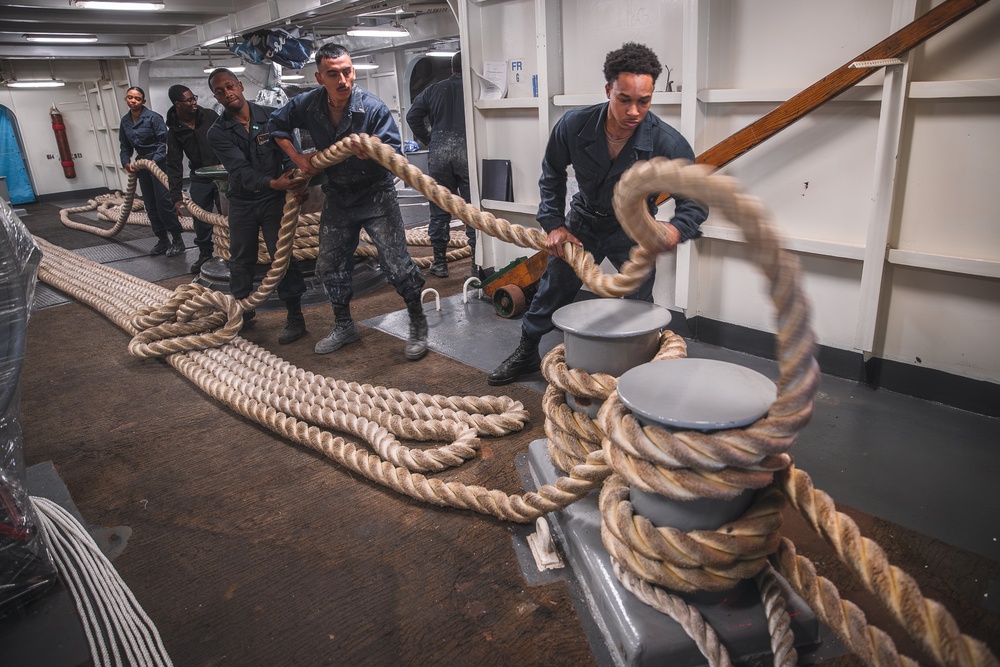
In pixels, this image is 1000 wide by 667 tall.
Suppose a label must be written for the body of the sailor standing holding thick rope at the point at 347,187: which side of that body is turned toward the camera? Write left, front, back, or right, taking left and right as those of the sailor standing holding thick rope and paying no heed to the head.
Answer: front

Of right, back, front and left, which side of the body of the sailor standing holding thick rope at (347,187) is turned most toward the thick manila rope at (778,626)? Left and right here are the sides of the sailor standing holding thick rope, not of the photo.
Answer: front

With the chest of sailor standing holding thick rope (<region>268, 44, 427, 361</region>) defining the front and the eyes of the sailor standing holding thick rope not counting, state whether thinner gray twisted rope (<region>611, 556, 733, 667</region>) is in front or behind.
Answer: in front

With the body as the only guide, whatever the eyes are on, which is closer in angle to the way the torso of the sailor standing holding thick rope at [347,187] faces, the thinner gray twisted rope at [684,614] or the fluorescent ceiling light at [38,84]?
the thinner gray twisted rope

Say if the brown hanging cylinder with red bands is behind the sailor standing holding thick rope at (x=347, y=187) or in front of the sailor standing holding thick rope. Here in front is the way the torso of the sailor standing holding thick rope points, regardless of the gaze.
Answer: behind

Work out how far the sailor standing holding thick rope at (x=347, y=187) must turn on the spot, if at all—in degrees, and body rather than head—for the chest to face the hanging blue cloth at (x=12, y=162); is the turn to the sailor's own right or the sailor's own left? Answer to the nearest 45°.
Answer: approximately 135° to the sailor's own right

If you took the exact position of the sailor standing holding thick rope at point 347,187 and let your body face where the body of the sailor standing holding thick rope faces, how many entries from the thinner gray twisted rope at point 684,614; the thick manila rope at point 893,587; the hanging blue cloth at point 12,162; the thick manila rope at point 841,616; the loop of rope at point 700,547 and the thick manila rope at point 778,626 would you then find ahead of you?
5

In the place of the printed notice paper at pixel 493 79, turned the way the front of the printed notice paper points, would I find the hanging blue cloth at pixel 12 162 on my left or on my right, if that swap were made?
on my right
